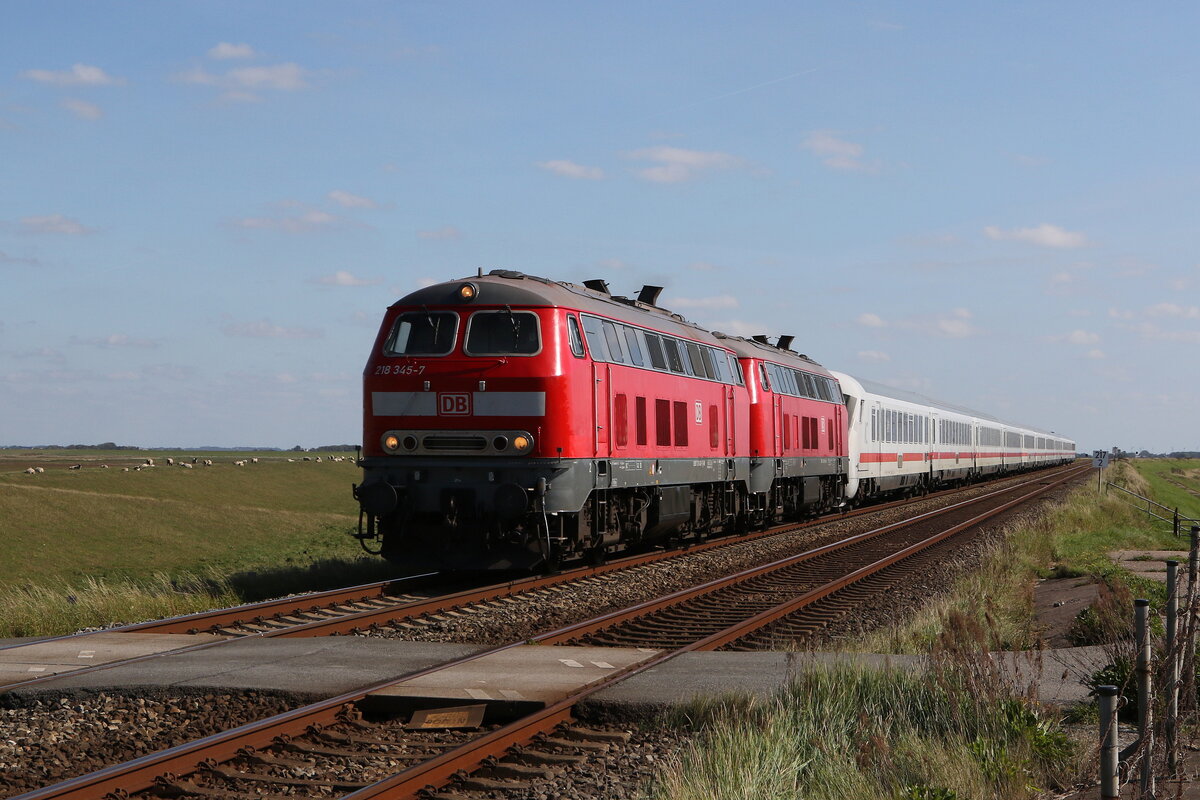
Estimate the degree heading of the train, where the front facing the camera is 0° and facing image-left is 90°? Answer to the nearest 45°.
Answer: approximately 45°

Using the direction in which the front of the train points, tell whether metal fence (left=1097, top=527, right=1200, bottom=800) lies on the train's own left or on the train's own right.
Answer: on the train's own left

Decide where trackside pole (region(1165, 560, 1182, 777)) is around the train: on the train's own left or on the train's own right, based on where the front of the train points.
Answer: on the train's own left

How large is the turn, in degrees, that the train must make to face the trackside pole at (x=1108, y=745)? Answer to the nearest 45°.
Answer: approximately 45° to its left

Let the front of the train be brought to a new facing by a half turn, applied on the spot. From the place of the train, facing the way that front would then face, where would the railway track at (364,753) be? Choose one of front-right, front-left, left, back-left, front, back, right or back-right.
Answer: back-right
